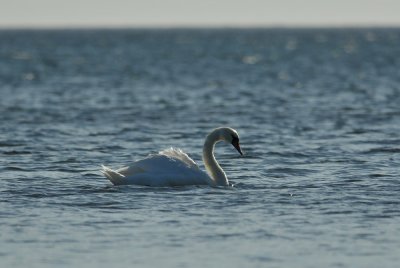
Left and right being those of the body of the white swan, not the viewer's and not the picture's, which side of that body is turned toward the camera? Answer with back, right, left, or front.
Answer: right
